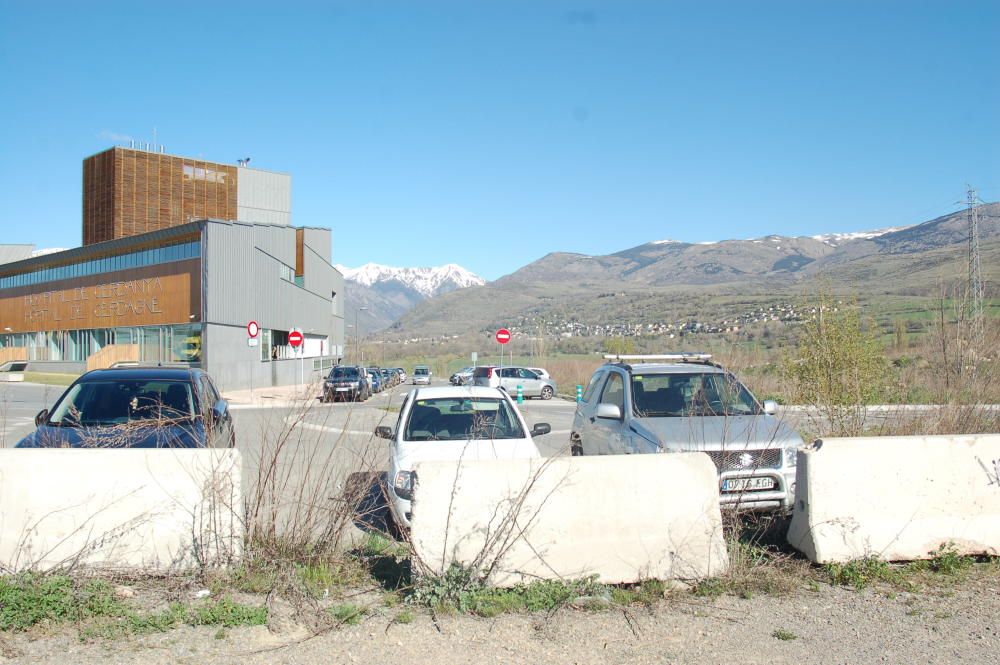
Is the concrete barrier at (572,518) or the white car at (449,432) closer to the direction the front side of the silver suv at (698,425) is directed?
the concrete barrier

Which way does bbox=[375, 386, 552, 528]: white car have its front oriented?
toward the camera

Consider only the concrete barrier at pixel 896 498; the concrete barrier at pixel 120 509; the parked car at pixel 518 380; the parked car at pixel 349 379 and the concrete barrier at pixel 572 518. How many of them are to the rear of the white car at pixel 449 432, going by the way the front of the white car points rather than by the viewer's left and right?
2

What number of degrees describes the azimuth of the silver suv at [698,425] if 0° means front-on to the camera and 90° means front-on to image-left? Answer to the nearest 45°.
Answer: approximately 315°

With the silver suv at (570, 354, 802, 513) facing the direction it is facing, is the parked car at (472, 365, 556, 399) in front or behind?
behind

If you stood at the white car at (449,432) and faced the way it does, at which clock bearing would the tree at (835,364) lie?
The tree is roughly at 8 o'clock from the white car.

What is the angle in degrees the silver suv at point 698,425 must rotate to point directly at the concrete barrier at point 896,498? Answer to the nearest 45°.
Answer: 0° — it already faces it

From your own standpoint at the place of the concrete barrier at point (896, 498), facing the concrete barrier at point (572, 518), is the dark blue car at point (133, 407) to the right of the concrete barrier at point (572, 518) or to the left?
right

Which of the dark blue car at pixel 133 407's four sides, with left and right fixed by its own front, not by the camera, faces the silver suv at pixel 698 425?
left

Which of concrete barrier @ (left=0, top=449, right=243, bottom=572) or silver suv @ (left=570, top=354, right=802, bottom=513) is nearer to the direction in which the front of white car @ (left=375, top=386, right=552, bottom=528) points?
the concrete barrier

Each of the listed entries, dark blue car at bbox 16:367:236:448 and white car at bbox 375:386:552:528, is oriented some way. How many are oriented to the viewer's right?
0

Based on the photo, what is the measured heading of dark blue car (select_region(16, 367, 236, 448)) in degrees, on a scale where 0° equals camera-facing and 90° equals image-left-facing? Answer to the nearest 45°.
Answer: approximately 45°

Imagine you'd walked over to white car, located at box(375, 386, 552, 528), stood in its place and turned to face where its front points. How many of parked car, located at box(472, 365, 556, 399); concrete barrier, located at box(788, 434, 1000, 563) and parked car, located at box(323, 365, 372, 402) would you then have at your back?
2

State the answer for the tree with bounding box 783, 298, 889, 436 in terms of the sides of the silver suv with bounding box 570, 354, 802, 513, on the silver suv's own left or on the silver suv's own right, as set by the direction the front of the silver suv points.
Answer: on the silver suv's own left

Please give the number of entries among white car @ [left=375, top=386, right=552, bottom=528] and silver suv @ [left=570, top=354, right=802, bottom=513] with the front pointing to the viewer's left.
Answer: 0
